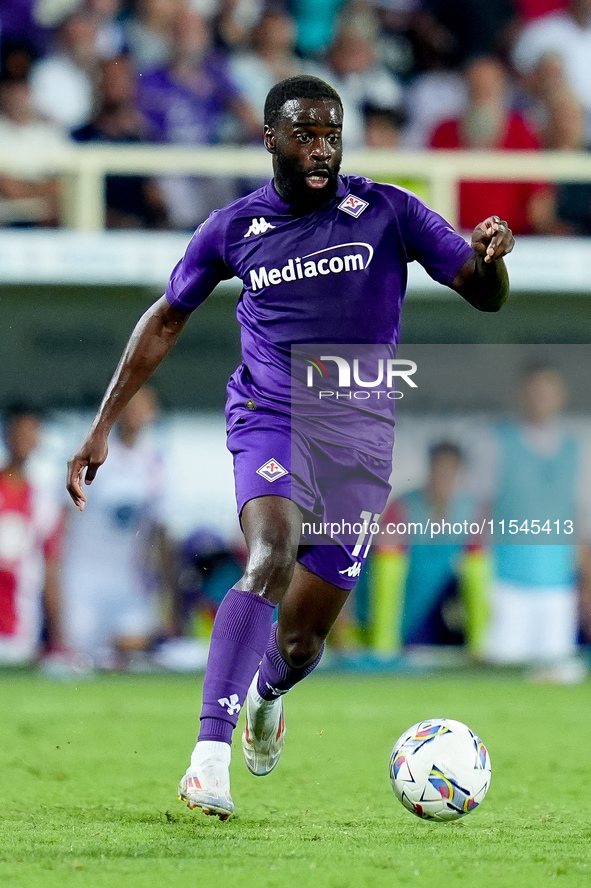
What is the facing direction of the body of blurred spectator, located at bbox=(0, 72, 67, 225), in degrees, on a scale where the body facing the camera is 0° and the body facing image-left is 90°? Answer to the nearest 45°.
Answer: approximately 0°

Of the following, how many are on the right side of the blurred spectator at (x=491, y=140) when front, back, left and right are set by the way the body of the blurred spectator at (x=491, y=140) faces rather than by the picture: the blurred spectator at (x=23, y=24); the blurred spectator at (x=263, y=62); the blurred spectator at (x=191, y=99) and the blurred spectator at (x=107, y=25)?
4

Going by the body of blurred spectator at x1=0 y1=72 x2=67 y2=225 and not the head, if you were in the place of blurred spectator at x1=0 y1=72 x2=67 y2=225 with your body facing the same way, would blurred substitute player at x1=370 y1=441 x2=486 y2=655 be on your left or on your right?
on your left

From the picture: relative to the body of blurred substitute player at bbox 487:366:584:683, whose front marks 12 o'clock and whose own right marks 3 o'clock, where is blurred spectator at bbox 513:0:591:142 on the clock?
blurred spectator at bbox 513:0:591:142 is roughly at 6 o'clock from blurred substitute player at bbox 487:366:584:683.

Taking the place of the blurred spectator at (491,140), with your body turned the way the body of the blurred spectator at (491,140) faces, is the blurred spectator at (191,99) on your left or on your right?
on your right

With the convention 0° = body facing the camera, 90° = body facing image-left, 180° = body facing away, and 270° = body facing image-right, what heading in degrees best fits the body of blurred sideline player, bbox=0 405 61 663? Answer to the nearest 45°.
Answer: approximately 0°
